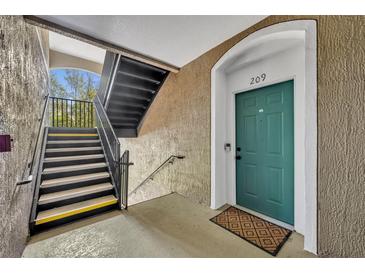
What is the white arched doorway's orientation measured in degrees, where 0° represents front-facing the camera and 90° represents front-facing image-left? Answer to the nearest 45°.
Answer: approximately 45°

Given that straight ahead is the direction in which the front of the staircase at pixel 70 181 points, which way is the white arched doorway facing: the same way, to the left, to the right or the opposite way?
to the right

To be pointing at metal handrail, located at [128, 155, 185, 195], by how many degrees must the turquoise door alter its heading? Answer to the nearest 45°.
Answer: approximately 45° to its right

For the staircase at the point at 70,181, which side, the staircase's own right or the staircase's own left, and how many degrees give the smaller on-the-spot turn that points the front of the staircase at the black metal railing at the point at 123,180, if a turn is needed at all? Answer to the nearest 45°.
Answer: approximately 45° to the staircase's own left

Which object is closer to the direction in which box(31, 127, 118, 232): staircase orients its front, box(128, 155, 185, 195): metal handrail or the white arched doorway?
the white arched doorway

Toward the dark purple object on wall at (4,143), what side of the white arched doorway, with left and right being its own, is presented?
front

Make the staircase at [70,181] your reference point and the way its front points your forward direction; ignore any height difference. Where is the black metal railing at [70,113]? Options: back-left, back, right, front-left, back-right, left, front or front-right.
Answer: back

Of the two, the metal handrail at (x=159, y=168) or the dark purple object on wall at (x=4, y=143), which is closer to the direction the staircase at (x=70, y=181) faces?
the dark purple object on wall

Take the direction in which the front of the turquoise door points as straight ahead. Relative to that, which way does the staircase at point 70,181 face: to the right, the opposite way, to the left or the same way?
to the left

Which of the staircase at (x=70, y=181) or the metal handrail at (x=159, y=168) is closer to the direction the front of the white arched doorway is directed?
the staircase
